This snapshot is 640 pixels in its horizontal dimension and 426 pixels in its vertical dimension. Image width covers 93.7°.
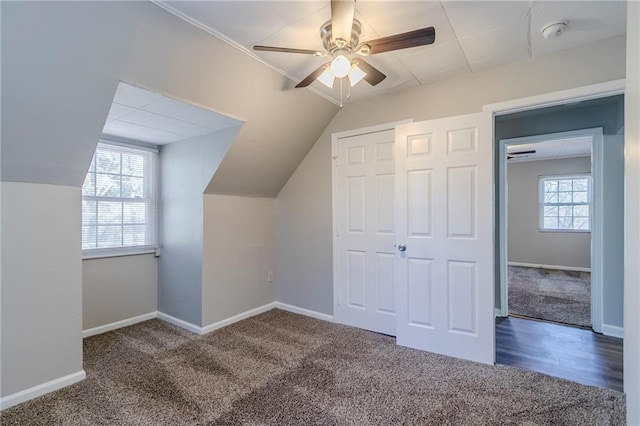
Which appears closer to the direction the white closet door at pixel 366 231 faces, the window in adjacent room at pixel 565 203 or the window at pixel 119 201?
the window

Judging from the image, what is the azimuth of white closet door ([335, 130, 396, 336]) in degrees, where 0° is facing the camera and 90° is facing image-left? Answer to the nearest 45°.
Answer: approximately 45°

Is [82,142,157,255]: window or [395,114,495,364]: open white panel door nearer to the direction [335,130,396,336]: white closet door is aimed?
the window

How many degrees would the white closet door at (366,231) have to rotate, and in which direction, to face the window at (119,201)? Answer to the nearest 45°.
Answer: approximately 45° to its right

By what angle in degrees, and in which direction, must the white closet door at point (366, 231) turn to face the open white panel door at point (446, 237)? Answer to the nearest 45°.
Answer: approximately 90° to its left

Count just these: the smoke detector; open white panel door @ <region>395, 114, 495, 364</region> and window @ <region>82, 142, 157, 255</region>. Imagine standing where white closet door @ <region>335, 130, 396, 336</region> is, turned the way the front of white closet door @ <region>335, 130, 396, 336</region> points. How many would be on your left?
2

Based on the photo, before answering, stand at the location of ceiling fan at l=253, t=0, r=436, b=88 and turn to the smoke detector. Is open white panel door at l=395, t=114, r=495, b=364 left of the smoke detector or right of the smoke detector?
left

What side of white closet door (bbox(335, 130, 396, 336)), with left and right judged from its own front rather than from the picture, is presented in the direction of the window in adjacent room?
back

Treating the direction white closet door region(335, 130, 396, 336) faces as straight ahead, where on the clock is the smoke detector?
The smoke detector is roughly at 9 o'clock from the white closet door.
